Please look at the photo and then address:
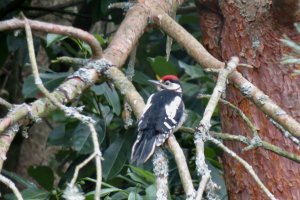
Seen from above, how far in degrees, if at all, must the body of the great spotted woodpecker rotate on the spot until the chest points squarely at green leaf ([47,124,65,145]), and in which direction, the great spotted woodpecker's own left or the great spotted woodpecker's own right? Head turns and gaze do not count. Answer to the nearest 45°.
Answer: approximately 90° to the great spotted woodpecker's own left

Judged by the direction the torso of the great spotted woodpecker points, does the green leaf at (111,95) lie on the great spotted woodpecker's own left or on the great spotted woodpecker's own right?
on the great spotted woodpecker's own left

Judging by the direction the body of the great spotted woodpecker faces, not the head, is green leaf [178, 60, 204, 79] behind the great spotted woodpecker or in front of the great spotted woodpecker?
in front

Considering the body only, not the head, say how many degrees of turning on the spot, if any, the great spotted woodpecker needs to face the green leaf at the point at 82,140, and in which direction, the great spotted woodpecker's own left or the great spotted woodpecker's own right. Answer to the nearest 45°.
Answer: approximately 90° to the great spotted woodpecker's own left

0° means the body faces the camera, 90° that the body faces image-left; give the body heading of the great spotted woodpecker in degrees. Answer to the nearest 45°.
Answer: approximately 225°

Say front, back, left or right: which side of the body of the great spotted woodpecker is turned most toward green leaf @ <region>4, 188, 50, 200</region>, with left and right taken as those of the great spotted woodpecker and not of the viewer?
left

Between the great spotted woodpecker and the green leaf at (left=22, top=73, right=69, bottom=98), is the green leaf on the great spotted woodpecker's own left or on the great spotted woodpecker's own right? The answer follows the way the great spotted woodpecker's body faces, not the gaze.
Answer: on the great spotted woodpecker's own left
